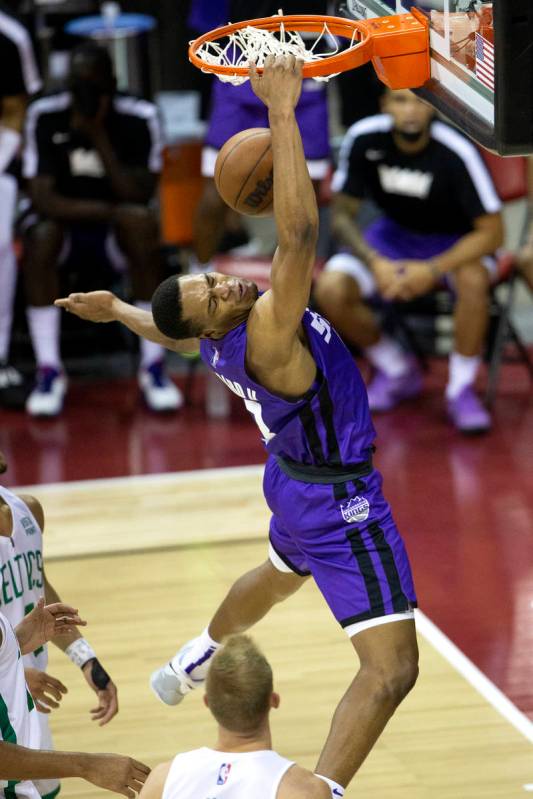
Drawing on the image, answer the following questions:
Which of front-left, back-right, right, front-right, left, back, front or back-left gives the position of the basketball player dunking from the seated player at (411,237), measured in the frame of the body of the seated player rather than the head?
front

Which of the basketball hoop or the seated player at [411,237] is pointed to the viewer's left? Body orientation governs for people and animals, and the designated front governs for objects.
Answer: the basketball hoop

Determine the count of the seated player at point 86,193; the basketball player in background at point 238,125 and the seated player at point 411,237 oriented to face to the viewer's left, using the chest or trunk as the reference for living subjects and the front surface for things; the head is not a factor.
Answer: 0

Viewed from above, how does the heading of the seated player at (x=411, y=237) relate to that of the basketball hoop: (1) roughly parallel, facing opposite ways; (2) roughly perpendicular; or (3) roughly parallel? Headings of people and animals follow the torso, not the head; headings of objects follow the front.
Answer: roughly perpendicular

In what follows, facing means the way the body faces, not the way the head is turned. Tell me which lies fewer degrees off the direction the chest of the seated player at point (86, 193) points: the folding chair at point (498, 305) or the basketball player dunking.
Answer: the basketball player dunking

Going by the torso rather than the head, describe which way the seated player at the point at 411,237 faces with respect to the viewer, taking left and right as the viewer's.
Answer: facing the viewer

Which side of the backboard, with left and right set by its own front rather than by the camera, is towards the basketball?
front

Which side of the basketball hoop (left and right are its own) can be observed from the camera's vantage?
left

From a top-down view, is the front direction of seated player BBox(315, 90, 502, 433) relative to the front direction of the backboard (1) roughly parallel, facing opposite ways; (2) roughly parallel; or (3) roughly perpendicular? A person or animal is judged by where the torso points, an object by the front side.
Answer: roughly perpendicular

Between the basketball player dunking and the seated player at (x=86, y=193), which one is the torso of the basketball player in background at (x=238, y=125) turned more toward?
the basketball player dunking

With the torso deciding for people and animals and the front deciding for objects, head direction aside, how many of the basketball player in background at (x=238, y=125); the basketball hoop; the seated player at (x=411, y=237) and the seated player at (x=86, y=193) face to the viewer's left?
1

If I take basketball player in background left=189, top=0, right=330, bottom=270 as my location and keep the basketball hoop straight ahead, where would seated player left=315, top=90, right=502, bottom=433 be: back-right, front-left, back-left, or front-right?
front-left

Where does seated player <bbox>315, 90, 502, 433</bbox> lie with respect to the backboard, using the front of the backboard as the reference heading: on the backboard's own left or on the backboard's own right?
on the backboard's own right

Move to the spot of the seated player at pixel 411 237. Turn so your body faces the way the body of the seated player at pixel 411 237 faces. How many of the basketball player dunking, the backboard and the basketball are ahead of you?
3

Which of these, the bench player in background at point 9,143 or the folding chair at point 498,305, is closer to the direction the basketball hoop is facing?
the bench player in background

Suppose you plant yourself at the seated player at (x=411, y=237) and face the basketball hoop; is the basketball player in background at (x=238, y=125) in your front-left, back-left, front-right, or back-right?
back-right
